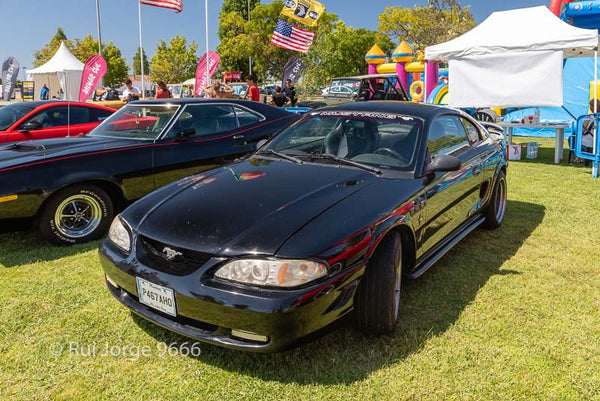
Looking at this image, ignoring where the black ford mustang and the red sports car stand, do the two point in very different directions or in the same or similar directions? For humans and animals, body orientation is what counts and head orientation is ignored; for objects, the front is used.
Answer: same or similar directions

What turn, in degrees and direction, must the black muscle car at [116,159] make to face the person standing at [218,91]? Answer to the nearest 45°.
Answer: approximately 135° to its right

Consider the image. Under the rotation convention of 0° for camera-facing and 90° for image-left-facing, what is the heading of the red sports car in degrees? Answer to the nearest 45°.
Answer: approximately 45°

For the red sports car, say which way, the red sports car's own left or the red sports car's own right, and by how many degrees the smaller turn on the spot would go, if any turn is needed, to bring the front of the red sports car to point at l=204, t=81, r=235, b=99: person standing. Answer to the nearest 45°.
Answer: approximately 180°

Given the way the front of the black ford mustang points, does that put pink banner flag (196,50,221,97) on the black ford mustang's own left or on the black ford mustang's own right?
on the black ford mustang's own right

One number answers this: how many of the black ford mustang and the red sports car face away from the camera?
0

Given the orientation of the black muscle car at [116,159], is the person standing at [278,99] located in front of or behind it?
behind

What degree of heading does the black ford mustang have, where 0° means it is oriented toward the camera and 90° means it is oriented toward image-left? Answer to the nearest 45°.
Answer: approximately 45°

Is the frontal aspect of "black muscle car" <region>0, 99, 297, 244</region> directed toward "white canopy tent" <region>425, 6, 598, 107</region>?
no

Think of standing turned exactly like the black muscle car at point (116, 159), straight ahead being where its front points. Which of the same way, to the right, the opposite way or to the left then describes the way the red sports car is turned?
the same way

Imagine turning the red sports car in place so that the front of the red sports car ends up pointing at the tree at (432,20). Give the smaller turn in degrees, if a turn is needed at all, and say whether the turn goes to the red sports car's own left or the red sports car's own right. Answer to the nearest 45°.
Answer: approximately 180°

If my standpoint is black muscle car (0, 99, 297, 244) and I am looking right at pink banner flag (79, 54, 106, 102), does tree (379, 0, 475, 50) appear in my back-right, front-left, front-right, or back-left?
front-right

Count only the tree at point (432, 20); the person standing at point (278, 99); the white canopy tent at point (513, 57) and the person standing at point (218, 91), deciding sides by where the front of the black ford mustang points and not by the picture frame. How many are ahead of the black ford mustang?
0

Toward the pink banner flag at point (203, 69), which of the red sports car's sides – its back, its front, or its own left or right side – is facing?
back

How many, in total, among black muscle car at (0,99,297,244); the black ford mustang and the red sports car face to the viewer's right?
0
